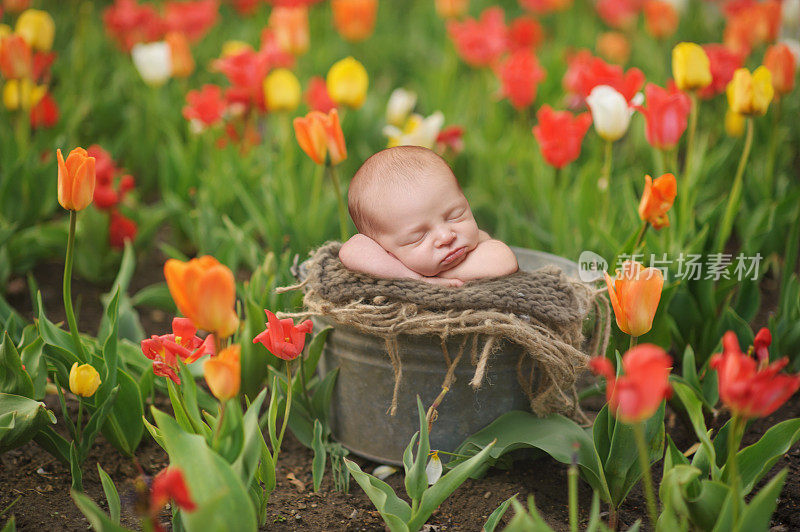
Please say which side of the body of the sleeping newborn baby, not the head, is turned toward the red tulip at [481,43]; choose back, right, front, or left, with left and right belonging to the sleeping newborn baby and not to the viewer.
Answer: back

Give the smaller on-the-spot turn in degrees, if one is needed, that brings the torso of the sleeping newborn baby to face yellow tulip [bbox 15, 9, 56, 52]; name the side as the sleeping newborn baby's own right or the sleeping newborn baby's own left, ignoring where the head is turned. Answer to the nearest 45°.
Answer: approximately 135° to the sleeping newborn baby's own right

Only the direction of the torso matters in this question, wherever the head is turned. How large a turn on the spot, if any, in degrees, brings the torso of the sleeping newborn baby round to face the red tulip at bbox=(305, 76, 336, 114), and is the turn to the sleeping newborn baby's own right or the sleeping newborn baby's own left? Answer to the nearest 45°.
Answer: approximately 180°

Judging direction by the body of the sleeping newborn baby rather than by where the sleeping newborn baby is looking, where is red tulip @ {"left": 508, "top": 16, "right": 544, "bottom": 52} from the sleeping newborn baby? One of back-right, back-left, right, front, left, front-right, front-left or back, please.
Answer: back

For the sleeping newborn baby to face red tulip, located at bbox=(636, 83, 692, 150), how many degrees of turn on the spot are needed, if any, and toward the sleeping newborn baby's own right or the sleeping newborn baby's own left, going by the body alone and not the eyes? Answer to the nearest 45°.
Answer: approximately 135° to the sleeping newborn baby's own left

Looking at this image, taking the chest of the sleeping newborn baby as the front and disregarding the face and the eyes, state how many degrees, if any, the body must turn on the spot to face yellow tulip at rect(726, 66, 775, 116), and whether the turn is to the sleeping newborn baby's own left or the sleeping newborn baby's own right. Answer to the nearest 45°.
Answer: approximately 135° to the sleeping newborn baby's own left

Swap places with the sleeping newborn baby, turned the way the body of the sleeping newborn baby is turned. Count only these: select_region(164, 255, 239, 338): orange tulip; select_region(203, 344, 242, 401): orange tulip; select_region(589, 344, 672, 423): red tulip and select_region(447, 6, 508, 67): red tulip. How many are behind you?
1

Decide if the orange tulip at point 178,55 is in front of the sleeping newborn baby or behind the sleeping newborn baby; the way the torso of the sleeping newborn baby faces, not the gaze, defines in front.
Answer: behind

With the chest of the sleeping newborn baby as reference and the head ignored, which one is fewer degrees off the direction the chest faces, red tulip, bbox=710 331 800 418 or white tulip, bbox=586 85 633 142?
the red tulip

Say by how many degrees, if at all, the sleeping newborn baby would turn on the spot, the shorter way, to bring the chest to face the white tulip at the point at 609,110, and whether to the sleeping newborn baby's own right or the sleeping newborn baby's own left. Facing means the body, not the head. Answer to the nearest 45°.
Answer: approximately 135° to the sleeping newborn baby's own left

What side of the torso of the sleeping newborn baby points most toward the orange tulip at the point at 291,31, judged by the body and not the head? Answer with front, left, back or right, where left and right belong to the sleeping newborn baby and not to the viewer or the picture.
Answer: back

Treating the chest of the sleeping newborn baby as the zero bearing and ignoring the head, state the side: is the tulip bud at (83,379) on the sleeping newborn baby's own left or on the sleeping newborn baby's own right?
on the sleeping newborn baby's own right

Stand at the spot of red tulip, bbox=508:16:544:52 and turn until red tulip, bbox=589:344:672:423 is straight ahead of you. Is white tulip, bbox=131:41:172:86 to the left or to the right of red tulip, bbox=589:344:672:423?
right
